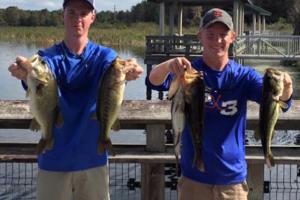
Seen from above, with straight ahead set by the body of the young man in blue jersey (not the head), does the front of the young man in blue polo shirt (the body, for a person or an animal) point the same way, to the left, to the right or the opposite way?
the same way

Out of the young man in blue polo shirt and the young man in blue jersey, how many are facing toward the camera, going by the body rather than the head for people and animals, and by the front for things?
2

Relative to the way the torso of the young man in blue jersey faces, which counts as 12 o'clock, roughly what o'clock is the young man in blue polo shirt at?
The young man in blue polo shirt is roughly at 3 o'clock from the young man in blue jersey.

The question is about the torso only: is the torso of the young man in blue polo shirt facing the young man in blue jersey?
no

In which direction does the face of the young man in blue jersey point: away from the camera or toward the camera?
toward the camera

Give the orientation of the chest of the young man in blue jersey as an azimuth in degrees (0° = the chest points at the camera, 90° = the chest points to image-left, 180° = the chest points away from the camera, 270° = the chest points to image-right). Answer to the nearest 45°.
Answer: approximately 0°
